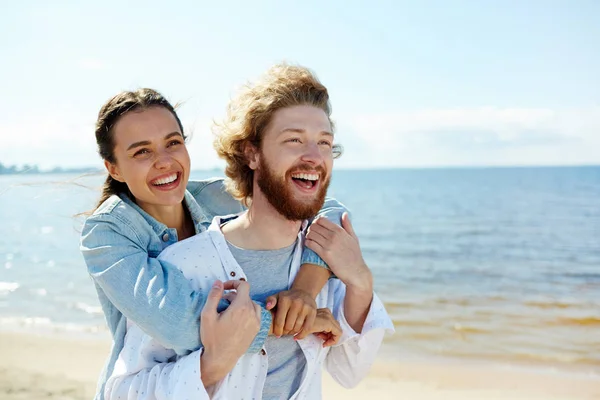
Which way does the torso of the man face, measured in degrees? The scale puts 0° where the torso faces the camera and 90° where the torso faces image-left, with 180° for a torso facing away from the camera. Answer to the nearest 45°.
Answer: approximately 315°

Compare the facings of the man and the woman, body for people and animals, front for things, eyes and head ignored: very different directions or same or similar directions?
same or similar directions

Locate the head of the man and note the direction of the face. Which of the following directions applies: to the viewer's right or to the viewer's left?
to the viewer's right
